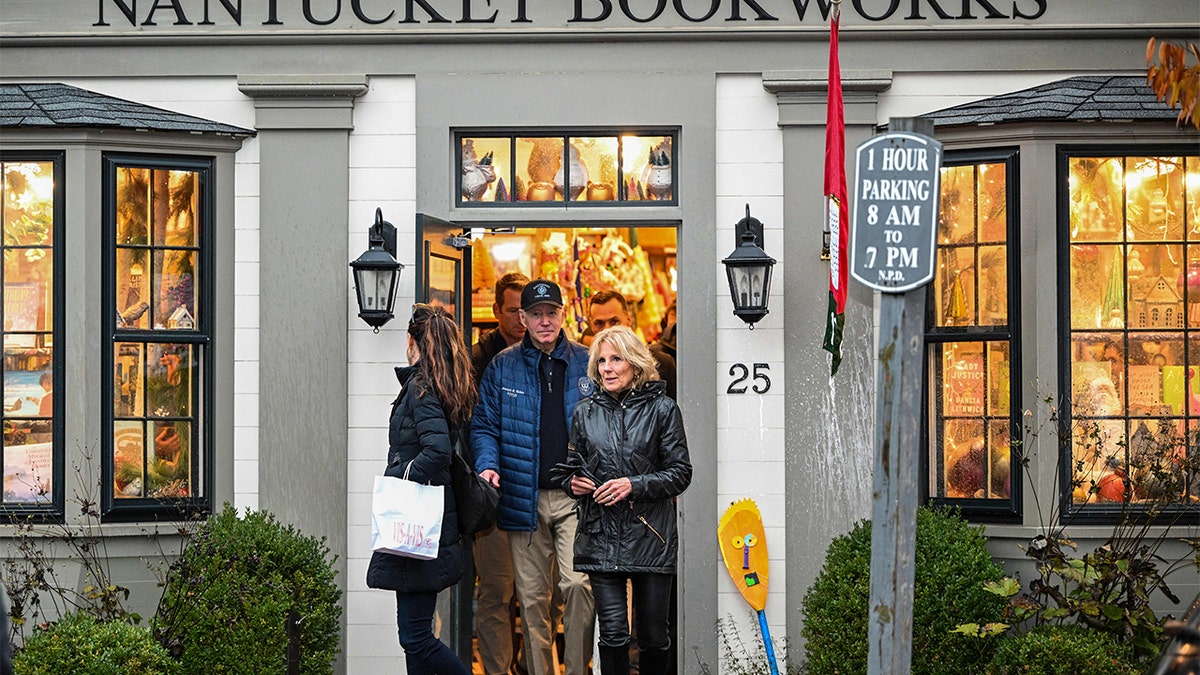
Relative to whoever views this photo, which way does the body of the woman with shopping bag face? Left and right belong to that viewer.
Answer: facing to the left of the viewer

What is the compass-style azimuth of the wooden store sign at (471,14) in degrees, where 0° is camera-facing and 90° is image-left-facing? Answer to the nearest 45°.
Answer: approximately 0°

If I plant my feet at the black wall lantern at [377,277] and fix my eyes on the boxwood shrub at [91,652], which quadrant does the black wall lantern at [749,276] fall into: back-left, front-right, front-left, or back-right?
back-left

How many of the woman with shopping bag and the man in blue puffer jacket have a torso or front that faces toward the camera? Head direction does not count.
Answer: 1

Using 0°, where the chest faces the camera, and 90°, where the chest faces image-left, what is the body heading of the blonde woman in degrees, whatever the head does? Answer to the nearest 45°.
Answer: approximately 45°

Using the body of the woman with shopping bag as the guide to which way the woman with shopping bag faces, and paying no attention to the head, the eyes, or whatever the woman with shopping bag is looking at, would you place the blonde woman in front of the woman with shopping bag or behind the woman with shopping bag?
behind

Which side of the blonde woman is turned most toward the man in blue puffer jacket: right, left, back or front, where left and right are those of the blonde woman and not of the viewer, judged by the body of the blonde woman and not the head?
right
